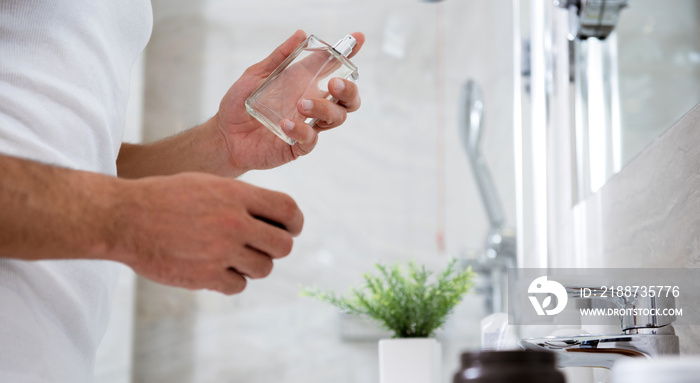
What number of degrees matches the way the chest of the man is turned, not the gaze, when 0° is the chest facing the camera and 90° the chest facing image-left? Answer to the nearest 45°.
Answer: approximately 270°

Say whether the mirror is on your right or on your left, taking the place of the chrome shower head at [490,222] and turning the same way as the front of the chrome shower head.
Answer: on your left

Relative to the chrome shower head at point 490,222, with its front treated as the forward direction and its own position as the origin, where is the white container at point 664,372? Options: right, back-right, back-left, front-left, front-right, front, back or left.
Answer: left

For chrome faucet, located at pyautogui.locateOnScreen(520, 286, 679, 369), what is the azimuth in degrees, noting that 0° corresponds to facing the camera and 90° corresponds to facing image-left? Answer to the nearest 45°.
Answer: approximately 90°

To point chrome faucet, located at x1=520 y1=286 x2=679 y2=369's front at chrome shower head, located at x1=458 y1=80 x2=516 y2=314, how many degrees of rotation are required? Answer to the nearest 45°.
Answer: approximately 90° to its right
